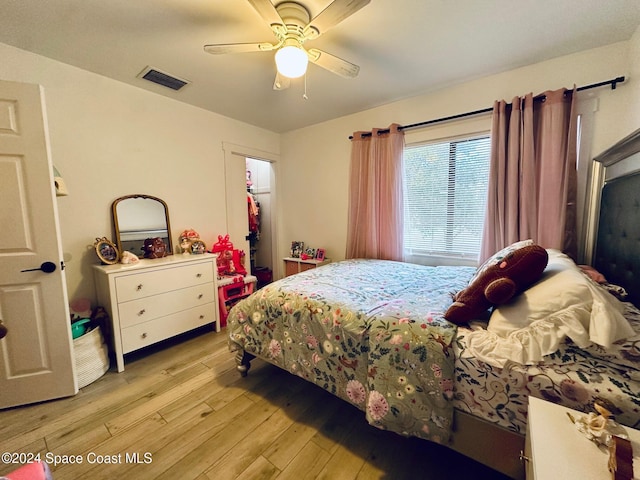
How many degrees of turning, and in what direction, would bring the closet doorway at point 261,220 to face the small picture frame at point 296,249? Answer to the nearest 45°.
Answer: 0° — it already faces it

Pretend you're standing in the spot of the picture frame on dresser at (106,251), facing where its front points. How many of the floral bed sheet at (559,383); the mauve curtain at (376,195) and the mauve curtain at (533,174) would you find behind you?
0

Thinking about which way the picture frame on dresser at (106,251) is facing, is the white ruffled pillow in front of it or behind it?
in front

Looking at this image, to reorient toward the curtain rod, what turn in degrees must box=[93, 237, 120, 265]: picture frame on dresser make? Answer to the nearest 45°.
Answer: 0° — it already faces it

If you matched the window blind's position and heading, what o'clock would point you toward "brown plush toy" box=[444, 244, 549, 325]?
The brown plush toy is roughly at 10 o'clock from the window blind.

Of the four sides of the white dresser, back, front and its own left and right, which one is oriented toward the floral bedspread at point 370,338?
front

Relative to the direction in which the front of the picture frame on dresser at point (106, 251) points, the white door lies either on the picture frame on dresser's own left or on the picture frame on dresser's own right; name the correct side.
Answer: on the picture frame on dresser's own right

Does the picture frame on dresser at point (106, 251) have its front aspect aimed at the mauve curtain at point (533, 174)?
yes

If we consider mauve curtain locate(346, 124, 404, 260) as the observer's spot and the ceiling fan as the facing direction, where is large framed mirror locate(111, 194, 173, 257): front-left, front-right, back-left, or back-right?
front-right

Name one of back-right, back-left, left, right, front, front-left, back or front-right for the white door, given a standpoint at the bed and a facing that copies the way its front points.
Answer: front-left

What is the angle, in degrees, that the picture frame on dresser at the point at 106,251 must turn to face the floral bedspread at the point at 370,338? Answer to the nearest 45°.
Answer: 0° — it already faces it

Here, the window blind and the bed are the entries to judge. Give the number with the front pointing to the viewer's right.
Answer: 0

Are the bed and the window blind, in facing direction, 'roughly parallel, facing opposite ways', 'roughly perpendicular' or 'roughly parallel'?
roughly perpendicular

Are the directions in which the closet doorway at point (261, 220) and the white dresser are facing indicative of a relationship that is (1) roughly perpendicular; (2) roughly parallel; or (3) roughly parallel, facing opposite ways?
roughly parallel

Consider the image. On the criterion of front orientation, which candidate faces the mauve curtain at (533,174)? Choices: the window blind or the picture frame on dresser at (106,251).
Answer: the picture frame on dresser

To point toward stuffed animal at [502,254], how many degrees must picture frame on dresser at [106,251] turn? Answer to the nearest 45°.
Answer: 0° — it already faces it

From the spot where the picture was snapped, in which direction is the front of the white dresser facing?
facing the viewer and to the right of the viewer

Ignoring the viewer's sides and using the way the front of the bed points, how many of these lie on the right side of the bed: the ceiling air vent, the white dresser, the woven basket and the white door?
0

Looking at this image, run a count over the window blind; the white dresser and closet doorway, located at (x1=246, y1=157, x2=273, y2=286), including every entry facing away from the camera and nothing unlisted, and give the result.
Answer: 0
